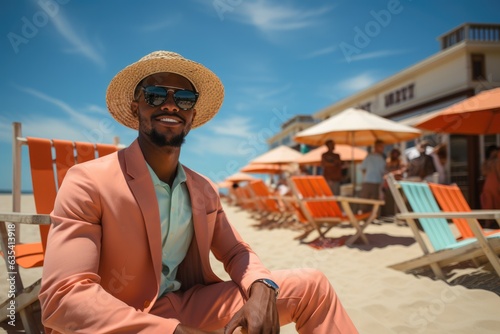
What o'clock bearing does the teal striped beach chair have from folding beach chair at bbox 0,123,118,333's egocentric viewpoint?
The teal striped beach chair is roughly at 11 o'clock from the folding beach chair.

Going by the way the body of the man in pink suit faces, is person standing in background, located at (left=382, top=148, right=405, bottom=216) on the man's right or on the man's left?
on the man's left

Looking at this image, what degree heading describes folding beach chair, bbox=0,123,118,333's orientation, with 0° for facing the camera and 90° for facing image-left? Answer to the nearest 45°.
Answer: approximately 315°

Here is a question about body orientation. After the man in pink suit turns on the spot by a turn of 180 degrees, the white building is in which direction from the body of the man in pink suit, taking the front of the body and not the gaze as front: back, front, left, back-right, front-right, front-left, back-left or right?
right

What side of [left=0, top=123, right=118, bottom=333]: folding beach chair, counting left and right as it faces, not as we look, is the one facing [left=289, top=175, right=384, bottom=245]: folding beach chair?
left

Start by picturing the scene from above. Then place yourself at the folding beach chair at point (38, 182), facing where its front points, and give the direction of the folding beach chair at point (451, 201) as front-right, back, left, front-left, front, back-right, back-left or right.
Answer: front-left

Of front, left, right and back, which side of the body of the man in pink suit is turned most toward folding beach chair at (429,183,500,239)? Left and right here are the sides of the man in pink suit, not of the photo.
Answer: left

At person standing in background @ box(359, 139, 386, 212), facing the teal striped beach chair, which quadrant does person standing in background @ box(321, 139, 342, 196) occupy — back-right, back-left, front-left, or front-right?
back-right

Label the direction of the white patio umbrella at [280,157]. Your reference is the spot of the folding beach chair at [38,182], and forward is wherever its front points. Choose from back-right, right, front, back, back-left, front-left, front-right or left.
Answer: back

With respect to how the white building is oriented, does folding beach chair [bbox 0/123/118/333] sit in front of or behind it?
in front

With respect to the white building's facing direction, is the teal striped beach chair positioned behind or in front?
in front

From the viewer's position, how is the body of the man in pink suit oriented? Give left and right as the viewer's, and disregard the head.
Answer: facing the viewer and to the right of the viewer

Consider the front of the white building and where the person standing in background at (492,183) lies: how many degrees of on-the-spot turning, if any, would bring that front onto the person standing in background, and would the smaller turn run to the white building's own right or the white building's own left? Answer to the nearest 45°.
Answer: approximately 45° to the white building's own left
